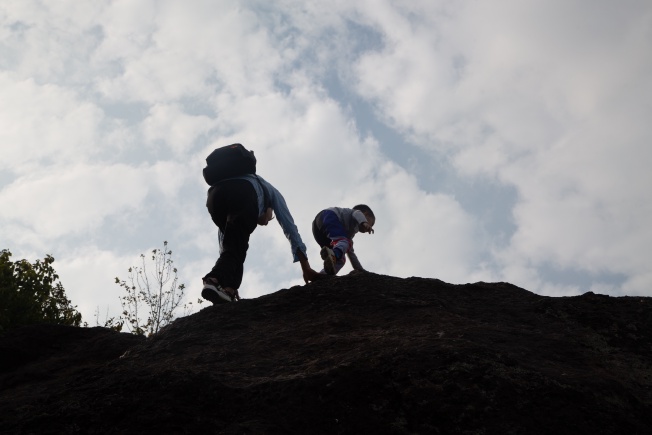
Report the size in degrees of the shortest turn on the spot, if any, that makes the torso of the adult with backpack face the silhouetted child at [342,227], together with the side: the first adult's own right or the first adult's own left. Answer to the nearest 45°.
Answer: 0° — they already face them

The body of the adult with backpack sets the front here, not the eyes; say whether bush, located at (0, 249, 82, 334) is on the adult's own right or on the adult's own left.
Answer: on the adult's own left

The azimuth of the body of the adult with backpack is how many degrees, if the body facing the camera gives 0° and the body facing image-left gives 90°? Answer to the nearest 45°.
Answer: approximately 225°

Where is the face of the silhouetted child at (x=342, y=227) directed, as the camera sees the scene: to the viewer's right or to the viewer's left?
to the viewer's right

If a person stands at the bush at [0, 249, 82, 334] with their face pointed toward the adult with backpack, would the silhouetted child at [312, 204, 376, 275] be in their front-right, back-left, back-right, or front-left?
front-left

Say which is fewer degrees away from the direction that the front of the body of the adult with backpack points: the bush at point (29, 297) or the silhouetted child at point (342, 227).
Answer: the silhouetted child
